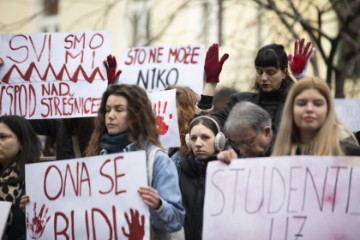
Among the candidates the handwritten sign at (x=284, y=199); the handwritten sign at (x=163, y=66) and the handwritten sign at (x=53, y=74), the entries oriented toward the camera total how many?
3

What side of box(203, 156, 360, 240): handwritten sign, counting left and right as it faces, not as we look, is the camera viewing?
front

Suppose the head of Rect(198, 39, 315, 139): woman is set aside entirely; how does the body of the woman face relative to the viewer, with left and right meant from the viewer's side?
facing the viewer and to the left of the viewer

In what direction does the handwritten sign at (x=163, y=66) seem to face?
toward the camera

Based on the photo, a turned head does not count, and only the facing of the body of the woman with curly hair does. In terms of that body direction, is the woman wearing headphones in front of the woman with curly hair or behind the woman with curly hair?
behind
